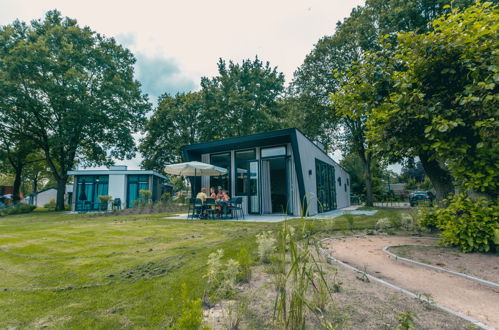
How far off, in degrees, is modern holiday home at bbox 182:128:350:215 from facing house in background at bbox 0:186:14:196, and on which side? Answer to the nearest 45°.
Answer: approximately 90° to its right

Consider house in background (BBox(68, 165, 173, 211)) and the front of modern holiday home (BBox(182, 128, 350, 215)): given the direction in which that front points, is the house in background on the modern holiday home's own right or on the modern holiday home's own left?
on the modern holiday home's own right

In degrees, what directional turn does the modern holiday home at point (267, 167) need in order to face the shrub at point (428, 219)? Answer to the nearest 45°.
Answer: approximately 90° to its left

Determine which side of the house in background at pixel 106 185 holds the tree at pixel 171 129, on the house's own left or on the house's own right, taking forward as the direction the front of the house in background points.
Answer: on the house's own left

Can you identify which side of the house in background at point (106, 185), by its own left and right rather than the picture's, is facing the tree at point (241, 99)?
left

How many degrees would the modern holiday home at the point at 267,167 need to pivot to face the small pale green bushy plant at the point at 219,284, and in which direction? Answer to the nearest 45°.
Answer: approximately 45° to its left

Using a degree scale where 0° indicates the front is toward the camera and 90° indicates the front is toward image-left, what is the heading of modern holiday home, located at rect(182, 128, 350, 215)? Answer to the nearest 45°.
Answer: approximately 45°

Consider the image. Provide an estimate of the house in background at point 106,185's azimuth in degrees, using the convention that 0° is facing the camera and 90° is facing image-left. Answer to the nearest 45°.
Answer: approximately 0°

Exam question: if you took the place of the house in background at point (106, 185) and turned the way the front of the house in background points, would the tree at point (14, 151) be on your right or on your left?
on your right
